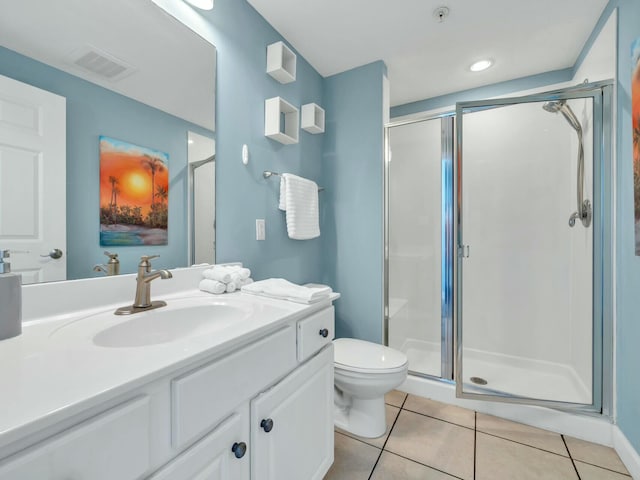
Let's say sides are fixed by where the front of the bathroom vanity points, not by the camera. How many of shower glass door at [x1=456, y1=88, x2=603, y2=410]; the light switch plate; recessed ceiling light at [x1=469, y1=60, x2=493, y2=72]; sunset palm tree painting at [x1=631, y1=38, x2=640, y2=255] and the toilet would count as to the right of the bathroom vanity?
0

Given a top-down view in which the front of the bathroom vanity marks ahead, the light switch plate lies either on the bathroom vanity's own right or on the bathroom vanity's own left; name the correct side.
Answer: on the bathroom vanity's own left

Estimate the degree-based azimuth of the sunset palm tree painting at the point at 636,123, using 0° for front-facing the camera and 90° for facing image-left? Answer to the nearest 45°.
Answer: approximately 90°

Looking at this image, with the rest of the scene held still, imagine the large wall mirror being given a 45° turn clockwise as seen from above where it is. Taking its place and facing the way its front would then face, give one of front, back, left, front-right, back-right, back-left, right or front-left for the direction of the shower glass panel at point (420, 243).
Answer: left

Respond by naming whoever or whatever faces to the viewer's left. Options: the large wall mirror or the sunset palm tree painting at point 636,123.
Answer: the sunset palm tree painting

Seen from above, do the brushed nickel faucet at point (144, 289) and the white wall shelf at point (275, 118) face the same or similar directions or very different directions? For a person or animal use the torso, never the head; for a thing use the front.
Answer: same or similar directions

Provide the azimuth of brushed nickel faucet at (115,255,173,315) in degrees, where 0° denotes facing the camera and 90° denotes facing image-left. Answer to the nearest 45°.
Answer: approximately 315°

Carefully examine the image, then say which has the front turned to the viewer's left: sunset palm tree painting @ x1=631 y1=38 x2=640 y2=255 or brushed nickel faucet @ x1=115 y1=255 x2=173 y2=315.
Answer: the sunset palm tree painting

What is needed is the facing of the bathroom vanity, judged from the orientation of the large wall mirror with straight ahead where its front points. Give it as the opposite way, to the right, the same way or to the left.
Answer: the same way

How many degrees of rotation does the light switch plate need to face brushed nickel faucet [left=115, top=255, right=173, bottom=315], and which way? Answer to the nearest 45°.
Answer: approximately 90° to its right

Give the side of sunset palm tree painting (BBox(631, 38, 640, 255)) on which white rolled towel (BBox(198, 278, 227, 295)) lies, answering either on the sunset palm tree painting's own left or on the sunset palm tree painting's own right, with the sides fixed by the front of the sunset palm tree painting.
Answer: on the sunset palm tree painting's own left

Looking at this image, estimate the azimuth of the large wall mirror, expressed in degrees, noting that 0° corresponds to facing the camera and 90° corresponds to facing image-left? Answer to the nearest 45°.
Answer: approximately 315°

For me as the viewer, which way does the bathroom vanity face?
facing the viewer and to the right of the viewer

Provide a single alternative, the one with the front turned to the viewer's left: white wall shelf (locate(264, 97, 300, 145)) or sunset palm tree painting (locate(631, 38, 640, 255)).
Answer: the sunset palm tree painting

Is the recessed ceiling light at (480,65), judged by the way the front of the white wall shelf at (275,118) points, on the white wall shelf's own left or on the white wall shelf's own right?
on the white wall shelf's own left

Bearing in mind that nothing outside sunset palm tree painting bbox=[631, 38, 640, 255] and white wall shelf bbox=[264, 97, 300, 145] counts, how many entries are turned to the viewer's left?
1

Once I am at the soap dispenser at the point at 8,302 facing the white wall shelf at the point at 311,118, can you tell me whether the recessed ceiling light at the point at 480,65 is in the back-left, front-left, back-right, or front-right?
front-right

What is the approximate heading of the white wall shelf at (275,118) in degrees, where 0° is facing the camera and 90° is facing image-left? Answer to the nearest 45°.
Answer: approximately 315°
